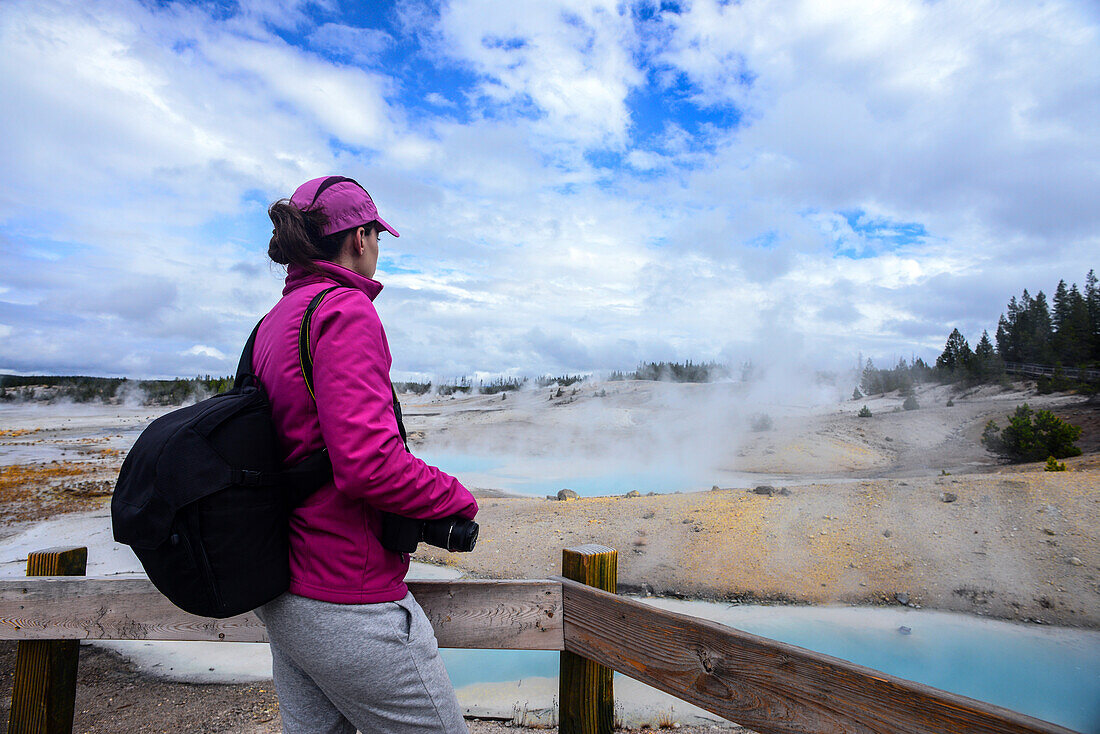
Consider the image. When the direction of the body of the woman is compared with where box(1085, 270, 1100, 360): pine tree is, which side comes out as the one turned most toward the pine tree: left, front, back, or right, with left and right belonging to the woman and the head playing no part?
front

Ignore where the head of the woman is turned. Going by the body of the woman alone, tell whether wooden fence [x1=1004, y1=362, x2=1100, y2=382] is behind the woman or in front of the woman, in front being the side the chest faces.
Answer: in front

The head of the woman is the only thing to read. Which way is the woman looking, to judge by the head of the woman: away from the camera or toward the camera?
away from the camera

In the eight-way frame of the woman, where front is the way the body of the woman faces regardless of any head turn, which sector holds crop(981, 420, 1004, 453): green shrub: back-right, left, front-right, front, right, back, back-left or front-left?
front

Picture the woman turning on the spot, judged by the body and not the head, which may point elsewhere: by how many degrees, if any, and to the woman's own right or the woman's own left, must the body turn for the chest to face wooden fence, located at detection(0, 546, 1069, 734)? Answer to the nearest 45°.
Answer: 0° — they already face it

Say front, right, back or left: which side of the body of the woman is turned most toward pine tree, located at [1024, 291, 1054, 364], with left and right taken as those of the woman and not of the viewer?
front

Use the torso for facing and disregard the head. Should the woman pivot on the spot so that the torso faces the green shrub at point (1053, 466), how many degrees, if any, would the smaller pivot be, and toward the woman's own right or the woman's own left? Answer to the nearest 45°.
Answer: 0° — they already face it

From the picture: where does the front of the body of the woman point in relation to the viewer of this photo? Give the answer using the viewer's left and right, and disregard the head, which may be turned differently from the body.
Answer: facing away from the viewer and to the right of the viewer

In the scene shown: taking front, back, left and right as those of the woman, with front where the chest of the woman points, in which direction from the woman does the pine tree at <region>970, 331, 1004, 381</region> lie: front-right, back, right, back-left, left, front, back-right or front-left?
front
